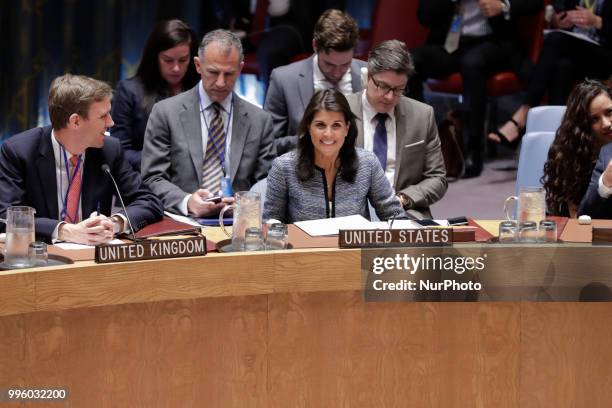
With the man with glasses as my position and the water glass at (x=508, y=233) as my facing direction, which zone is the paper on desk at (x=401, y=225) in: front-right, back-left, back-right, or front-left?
front-right

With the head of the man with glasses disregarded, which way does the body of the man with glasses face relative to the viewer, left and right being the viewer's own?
facing the viewer

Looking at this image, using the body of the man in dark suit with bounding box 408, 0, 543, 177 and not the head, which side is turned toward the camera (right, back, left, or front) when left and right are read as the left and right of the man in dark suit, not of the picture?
front

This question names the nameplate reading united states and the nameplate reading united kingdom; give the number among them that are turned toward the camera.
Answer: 2

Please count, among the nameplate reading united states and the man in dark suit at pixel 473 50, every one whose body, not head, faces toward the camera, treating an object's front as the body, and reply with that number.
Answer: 2

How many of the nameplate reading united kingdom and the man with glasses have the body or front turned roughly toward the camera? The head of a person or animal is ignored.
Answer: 2

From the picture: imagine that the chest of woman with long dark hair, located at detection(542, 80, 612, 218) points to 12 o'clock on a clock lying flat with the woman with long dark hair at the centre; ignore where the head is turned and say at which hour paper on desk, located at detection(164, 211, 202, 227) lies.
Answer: The paper on desk is roughly at 4 o'clock from the woman with long dark hair.

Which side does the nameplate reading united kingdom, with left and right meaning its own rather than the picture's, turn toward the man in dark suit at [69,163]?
back

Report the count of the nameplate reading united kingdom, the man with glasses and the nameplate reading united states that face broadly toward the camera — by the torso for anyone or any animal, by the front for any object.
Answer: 3

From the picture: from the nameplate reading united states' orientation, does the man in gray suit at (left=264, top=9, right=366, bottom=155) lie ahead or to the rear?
to the rear

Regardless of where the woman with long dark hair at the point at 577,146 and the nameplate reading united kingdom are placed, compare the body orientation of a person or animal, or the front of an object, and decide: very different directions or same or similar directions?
same or similar directions

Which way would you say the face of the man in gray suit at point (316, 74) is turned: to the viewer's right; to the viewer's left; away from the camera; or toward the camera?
toward the camera

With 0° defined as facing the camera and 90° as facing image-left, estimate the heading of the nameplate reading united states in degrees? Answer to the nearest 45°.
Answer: approximately 0°

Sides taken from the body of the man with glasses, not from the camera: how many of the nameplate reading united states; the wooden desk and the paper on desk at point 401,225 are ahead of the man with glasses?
3

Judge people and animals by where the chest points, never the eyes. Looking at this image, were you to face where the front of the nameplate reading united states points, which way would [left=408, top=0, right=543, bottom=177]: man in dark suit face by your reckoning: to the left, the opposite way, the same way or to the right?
the same way
